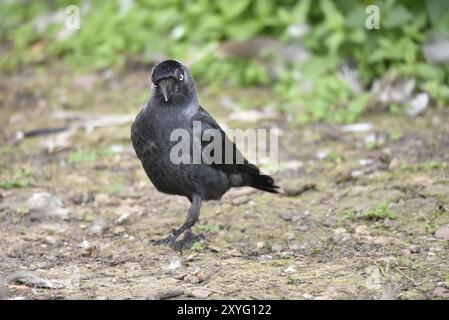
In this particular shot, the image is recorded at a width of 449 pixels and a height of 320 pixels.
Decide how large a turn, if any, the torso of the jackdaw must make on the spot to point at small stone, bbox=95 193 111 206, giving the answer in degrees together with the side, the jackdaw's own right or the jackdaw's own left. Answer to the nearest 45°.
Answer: approximately 90° to the jackdaw's own right

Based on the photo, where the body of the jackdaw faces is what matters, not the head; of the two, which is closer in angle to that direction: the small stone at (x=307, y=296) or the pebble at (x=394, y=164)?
the small stone

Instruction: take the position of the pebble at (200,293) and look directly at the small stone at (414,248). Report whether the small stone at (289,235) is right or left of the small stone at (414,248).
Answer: left

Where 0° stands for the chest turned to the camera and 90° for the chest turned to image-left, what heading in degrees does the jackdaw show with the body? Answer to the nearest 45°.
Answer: approximately 45°

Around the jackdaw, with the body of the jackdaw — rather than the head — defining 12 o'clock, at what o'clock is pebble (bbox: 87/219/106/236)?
The pebble is roughly at 3 o'clock from the jackdaw.

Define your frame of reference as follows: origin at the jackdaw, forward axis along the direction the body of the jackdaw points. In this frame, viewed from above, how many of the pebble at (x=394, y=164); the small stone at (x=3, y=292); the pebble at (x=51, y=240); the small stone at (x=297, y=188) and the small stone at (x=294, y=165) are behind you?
3

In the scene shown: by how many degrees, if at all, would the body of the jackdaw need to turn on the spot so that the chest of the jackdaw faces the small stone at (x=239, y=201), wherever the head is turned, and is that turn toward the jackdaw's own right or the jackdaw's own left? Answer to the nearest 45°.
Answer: approximately 180°

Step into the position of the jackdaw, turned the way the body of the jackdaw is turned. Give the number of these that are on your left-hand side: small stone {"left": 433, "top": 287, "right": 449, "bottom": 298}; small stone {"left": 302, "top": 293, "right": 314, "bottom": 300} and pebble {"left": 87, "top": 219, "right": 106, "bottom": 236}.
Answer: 2

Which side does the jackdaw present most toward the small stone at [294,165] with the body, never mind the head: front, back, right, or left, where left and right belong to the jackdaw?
back

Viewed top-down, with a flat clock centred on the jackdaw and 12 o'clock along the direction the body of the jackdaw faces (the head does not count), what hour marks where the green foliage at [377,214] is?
The green foliage is roughly at 7 o'clock from the jackdaw.
